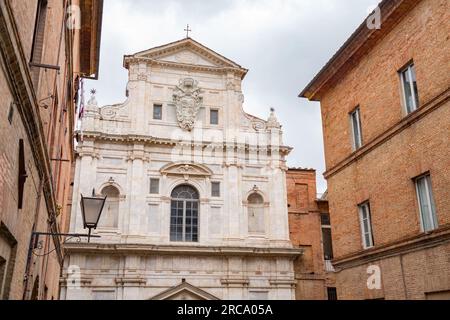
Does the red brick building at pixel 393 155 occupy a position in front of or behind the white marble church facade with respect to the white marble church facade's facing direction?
in front

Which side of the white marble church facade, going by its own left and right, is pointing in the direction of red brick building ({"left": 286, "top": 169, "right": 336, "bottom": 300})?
left

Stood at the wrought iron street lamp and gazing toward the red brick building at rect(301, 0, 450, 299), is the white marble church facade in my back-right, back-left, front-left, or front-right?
front-left

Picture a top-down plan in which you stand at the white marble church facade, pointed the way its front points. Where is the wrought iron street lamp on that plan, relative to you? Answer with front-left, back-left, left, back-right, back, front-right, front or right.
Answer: front

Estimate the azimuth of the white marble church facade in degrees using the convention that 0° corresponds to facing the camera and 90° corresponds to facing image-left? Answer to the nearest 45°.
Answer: approximately 0°

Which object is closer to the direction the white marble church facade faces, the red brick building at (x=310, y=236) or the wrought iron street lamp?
the wrought iron street lamp

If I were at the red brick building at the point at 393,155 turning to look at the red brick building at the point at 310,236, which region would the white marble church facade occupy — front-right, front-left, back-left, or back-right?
front-left

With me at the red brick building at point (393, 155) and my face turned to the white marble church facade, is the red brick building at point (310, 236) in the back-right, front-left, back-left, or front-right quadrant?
front-right
